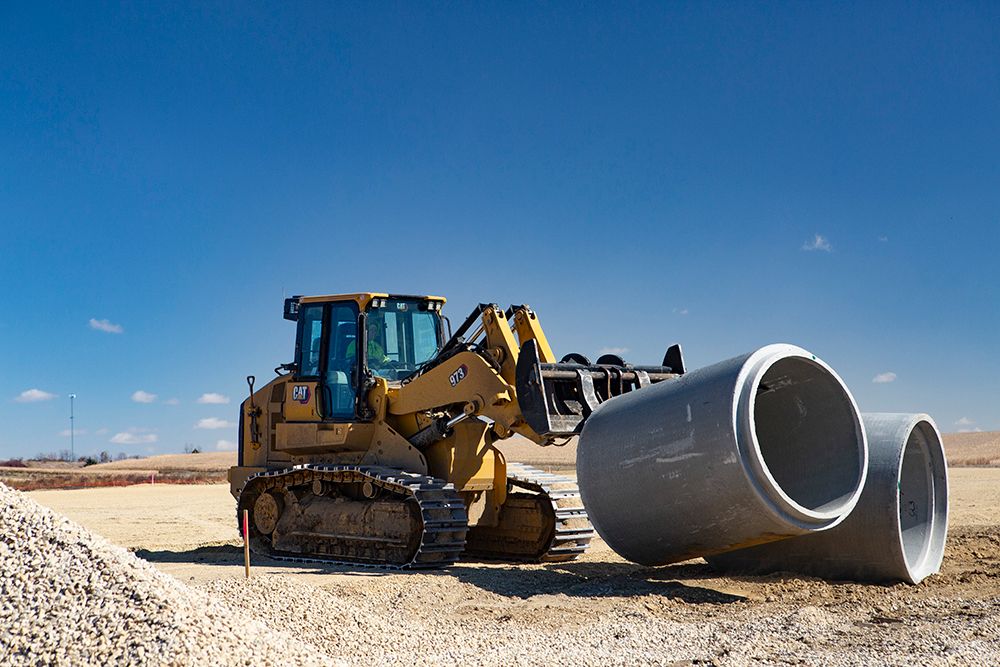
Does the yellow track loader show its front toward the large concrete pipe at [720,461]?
yes

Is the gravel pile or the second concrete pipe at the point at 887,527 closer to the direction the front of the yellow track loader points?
the second concrete pipe

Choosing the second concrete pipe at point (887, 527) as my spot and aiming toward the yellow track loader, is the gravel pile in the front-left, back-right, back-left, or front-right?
front-left

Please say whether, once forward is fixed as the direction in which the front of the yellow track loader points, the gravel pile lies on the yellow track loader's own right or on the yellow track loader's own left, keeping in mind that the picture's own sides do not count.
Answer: on the yellow track loader's own right

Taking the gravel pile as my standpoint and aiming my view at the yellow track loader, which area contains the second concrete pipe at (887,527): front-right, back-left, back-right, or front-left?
front-right

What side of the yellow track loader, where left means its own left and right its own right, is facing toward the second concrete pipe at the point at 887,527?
front

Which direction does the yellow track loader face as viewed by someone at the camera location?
facing the viewer and to the right of the viewer

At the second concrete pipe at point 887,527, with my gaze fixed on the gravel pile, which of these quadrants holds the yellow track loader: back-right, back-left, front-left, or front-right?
front-right

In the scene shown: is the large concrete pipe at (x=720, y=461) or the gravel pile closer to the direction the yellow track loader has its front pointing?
the large concrete pipe
